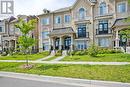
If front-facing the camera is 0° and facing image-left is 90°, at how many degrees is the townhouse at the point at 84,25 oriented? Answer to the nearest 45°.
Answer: approximately 45°
